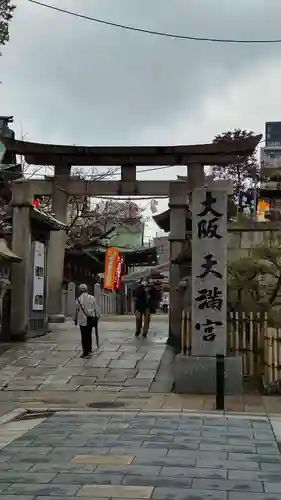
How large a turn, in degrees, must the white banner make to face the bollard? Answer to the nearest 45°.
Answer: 0° — it already faces it

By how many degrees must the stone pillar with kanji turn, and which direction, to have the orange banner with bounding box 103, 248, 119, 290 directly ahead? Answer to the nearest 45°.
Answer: approximately 180°

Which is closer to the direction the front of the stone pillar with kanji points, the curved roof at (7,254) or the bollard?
the bollard

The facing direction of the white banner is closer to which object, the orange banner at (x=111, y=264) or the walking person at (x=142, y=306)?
the walking person

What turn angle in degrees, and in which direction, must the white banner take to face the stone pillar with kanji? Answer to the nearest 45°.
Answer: approximately 45° to its left

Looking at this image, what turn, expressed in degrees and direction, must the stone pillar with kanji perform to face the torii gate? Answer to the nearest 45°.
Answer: approximately 135° to its right

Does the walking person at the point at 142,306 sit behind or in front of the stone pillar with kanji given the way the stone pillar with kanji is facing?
behind

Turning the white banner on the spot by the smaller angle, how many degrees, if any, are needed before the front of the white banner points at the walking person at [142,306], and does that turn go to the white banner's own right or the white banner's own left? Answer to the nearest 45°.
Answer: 0° — it already faces them

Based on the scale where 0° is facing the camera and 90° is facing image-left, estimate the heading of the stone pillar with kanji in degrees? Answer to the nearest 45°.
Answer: approximately 0°
